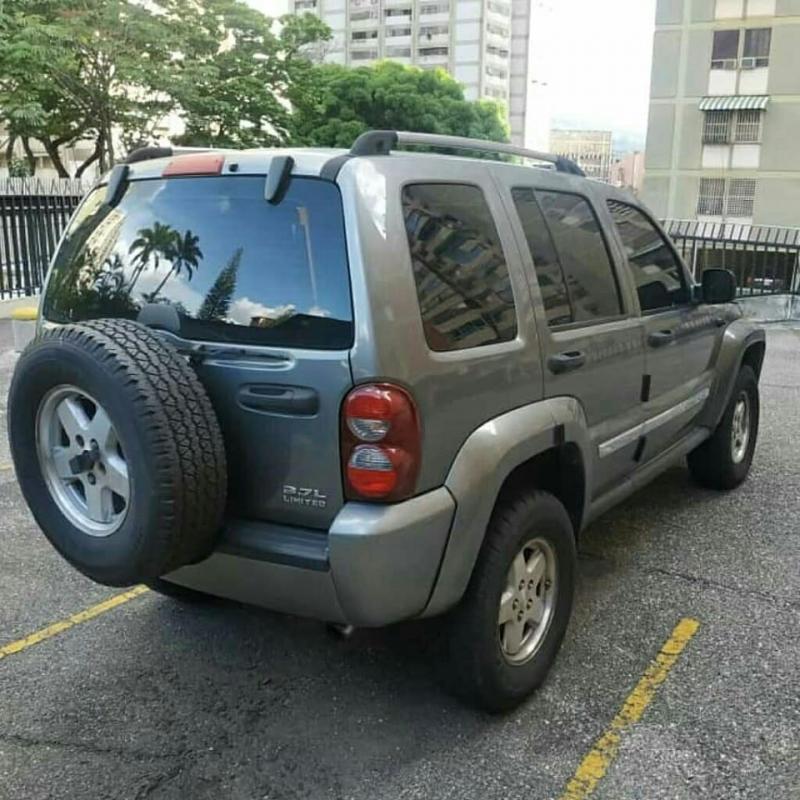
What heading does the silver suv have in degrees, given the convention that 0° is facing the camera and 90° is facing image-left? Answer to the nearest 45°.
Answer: approximately 225°

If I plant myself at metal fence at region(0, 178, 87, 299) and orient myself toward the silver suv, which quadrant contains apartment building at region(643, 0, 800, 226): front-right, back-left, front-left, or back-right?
back-left

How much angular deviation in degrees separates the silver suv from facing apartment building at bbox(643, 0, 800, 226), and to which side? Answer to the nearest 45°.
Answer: approximately 45° to its left

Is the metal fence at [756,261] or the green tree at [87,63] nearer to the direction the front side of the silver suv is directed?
the metal fence

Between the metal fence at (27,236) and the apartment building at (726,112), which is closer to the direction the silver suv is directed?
the apartment building

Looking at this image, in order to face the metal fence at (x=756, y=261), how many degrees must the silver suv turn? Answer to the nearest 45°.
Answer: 0° — it already faces it

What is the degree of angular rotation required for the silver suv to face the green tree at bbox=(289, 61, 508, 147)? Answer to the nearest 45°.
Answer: approximately 45° to its left

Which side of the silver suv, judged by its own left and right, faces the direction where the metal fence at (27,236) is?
left

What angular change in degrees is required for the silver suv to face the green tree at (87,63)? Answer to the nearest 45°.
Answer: approximately 45° to its left
